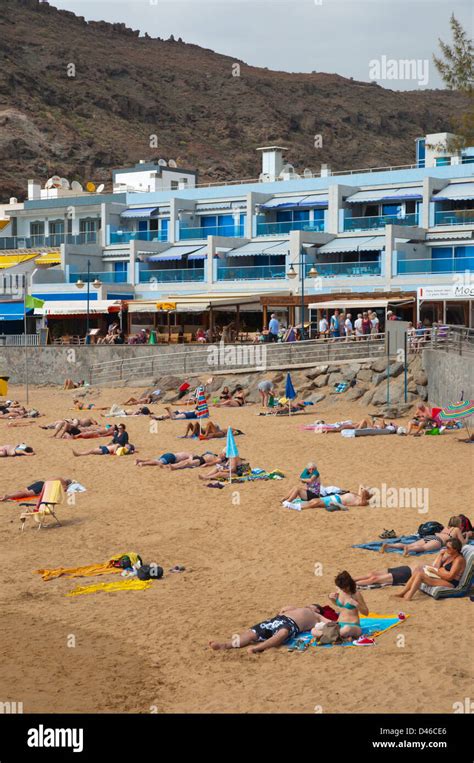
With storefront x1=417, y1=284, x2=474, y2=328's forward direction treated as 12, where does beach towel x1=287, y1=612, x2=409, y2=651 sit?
The beach towel is roughly at 12 o'clock from the storefront.

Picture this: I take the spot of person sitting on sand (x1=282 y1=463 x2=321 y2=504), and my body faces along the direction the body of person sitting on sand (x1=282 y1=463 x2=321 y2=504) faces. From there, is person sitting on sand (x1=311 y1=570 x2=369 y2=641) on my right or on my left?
on my left

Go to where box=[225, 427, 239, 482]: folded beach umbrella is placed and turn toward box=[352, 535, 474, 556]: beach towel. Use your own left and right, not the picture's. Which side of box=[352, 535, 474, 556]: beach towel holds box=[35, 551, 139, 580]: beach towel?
right

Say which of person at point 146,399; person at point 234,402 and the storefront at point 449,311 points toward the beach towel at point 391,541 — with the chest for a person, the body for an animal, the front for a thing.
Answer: the storefront

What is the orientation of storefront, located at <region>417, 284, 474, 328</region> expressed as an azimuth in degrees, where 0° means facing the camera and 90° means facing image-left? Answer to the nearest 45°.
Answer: approximately 0°

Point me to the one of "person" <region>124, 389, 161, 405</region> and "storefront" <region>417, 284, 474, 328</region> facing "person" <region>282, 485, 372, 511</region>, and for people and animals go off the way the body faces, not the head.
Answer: the storefront
